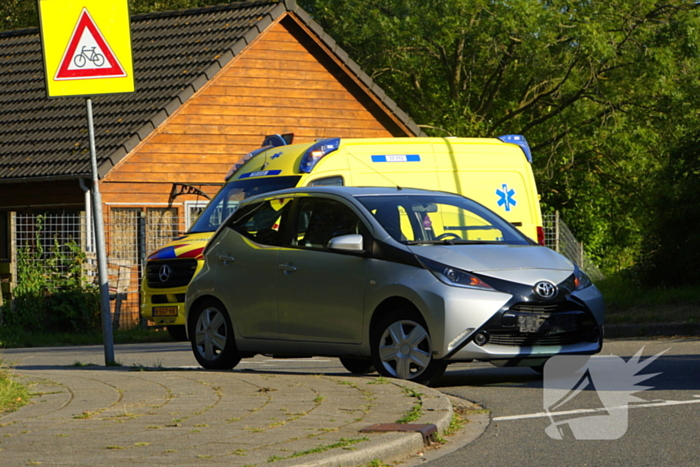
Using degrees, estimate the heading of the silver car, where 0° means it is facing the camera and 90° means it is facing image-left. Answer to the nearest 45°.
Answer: approximately 315°

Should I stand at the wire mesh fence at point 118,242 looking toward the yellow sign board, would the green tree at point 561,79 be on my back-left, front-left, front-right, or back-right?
back-left

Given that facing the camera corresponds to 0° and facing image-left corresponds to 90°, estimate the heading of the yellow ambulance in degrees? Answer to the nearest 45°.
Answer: approximately 45°

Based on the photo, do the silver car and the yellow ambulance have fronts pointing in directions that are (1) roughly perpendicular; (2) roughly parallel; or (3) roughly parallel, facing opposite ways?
roughly perpendicular

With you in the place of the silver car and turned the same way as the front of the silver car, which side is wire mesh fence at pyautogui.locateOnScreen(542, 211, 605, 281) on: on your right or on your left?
on your left

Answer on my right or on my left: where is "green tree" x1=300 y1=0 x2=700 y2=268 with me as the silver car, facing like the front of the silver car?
on my left

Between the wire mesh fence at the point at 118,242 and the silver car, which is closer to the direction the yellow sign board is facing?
the silver car

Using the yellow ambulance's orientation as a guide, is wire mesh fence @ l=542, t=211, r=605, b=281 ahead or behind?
behind
